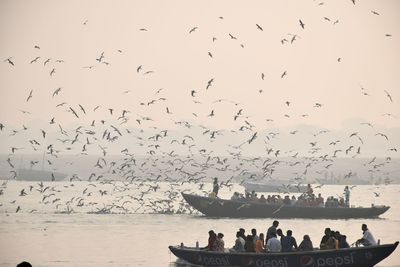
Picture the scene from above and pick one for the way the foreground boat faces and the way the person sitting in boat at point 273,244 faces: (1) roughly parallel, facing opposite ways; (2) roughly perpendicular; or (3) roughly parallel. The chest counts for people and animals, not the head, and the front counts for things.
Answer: roughly perpendicular

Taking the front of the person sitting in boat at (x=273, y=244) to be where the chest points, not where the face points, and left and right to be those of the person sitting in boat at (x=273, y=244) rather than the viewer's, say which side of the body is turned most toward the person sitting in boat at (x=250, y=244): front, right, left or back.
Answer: left

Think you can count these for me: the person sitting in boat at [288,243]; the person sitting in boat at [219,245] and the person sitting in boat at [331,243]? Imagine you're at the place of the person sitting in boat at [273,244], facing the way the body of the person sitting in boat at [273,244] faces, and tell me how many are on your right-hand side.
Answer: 2

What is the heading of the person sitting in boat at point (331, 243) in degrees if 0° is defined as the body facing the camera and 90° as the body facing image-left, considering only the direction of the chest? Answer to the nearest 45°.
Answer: approximately 180°

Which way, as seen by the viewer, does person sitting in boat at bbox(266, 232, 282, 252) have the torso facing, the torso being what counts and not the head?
away from the camera

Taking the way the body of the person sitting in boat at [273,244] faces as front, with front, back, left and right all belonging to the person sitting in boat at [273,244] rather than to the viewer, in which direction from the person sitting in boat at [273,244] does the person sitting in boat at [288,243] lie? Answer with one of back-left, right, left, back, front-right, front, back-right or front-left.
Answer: right

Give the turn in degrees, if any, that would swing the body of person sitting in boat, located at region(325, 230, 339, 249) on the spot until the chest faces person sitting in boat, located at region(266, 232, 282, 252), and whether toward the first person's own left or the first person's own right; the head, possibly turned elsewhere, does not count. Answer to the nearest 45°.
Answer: approximately 90° to the first person's own left

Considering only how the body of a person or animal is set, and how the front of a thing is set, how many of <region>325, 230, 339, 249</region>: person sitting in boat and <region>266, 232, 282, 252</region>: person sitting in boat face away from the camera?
2
